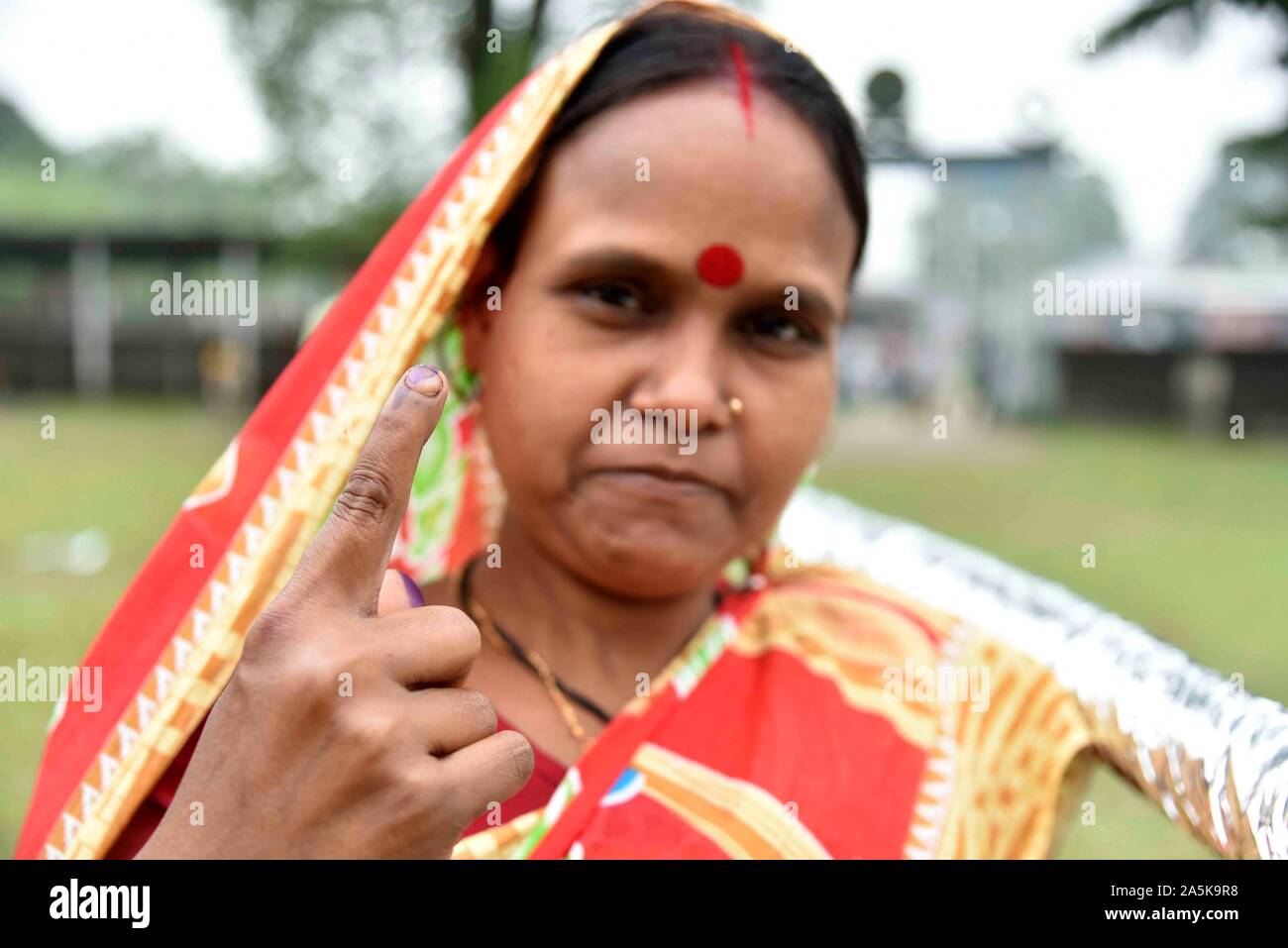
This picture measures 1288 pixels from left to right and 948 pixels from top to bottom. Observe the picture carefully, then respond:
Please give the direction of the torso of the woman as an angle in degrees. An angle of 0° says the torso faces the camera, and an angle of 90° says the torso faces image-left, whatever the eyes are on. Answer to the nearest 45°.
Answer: approximately 0°

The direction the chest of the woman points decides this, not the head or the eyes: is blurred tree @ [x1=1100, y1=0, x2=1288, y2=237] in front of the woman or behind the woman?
behind
